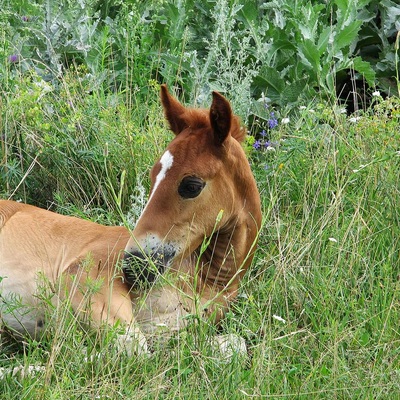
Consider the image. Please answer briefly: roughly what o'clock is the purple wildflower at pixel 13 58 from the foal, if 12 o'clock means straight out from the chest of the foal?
The purple wildflower is roughly at 8 o'clock from the foal.

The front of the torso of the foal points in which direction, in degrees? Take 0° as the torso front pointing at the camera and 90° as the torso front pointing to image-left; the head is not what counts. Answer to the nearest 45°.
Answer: approximately 270°
